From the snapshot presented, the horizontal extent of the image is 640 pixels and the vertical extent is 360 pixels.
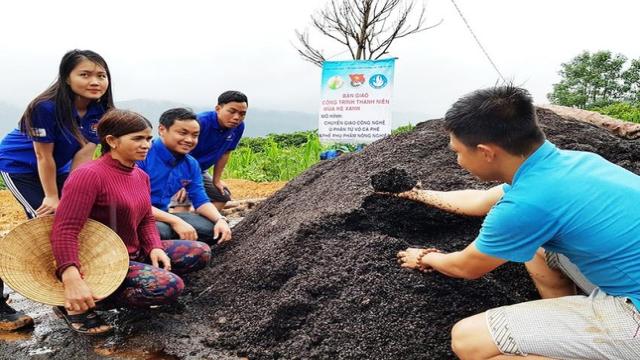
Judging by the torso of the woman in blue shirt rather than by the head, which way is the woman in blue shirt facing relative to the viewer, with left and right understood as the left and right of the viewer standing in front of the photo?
facing the viewer and to the right of the viewer

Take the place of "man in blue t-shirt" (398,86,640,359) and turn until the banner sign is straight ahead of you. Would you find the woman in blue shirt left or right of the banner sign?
left

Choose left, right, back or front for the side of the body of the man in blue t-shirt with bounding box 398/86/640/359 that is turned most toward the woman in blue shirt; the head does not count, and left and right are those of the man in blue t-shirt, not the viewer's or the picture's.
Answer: front

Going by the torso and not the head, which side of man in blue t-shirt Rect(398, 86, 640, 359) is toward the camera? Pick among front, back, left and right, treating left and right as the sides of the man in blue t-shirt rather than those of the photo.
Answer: left

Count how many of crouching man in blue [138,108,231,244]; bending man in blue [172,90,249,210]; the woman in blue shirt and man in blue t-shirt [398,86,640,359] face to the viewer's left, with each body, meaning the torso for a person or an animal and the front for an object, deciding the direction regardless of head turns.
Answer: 1

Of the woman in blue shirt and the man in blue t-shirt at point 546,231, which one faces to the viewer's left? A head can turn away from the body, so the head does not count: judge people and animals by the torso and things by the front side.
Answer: the man in blue t-shirt

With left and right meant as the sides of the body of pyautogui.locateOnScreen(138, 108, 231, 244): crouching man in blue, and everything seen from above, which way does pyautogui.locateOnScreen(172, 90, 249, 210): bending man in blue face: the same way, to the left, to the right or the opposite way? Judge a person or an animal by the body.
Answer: the same way

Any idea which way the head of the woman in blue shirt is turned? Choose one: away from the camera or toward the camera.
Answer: toward the camera

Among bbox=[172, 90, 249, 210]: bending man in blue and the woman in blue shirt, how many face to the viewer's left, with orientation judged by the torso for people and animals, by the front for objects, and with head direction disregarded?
0

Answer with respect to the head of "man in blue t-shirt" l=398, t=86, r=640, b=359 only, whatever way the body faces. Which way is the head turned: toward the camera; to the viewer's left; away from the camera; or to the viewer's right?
to the viewer's left

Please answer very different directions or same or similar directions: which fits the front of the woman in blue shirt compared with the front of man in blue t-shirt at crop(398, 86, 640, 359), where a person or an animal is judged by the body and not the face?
very different directions
